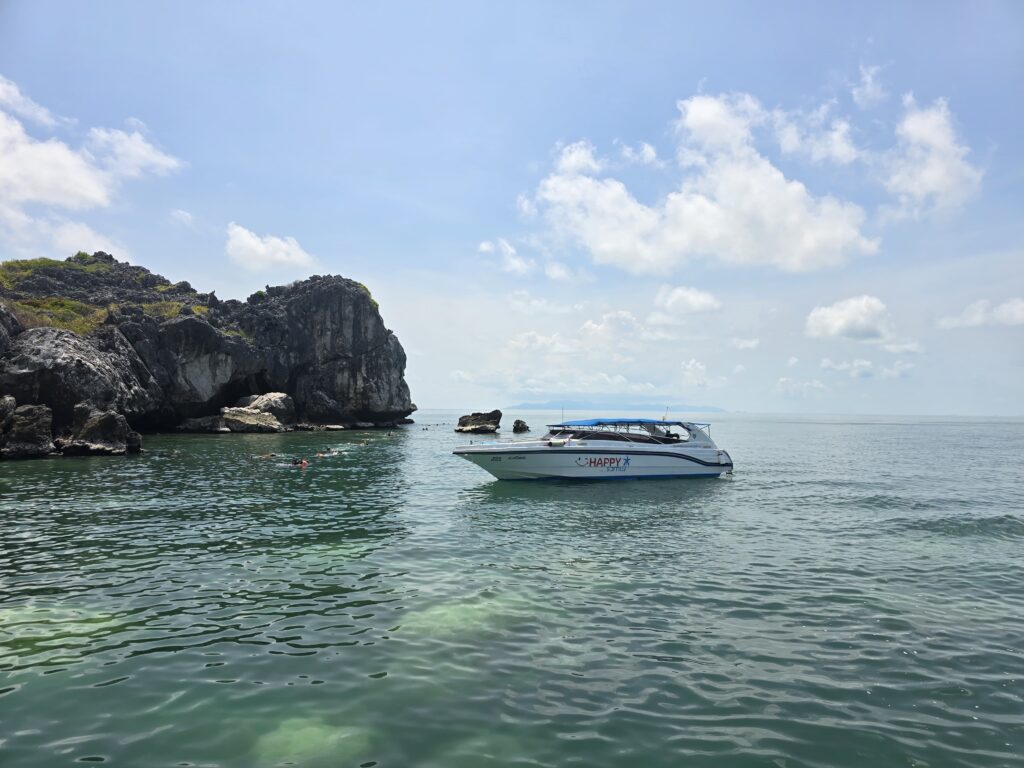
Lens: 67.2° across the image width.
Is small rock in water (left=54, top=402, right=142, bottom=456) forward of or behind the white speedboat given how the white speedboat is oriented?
forward

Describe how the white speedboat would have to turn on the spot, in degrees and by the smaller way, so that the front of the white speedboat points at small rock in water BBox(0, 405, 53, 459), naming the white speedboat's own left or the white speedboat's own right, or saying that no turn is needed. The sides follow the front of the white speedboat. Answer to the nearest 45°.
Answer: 0° — it already faces it

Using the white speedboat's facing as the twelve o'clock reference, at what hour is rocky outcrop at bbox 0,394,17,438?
The rocky outcrop is roughly at 12 o'clock from the white speedboat.

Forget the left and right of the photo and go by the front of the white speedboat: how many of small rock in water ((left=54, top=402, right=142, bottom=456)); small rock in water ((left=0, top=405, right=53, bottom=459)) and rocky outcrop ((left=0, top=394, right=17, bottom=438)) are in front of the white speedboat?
3

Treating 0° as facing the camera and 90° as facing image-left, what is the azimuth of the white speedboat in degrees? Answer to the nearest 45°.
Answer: approximately 90°
